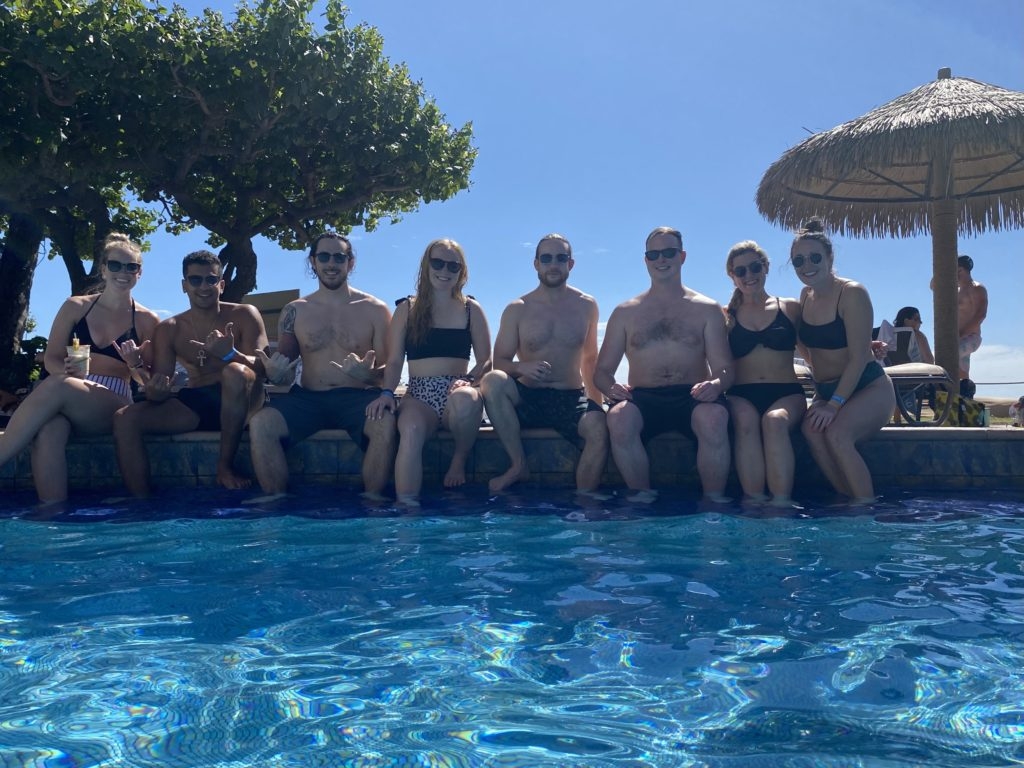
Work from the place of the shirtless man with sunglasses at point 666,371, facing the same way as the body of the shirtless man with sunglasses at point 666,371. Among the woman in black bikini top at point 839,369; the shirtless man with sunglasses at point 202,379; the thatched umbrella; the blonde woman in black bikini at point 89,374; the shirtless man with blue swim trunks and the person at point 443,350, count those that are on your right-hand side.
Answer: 4

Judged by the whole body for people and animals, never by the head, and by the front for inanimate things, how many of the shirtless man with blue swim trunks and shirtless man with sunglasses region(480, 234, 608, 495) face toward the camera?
2

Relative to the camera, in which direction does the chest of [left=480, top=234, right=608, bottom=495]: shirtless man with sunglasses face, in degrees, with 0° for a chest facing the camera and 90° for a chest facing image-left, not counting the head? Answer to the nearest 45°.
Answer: approximately 0°

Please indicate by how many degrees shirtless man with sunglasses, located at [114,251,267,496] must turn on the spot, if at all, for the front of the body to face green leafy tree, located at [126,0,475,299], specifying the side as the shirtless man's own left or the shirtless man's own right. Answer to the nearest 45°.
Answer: approximately 180°

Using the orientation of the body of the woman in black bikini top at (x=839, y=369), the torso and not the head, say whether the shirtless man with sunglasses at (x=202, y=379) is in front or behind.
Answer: in front

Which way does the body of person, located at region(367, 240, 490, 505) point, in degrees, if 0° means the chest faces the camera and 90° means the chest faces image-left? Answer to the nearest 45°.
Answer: approximately 0°

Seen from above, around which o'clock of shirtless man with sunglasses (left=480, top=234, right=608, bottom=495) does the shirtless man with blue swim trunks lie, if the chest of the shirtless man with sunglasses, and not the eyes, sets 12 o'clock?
The shirtless man with blue swim trunks is roughly at 3 o'clock from the shirtless man with sunglasses.
